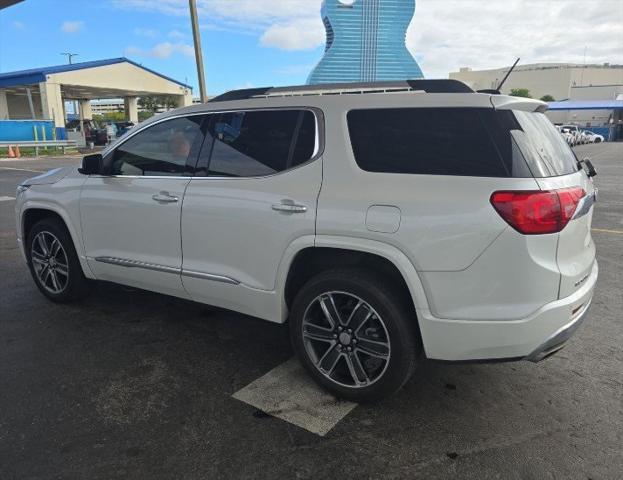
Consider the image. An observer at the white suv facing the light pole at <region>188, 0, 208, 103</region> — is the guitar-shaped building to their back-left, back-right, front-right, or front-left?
front-right

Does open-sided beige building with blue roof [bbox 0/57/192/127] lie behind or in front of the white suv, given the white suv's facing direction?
in front

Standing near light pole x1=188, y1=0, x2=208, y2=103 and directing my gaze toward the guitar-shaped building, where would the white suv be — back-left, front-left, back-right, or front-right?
back-right

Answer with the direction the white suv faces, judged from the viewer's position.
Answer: facing away from the viewer and to the left of the viewer

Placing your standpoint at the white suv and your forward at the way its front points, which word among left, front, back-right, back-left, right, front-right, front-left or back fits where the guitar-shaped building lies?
front-right

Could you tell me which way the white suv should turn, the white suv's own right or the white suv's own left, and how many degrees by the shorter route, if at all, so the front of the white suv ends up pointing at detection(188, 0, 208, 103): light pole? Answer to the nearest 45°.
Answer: approximately 45° to the white suv's own right
